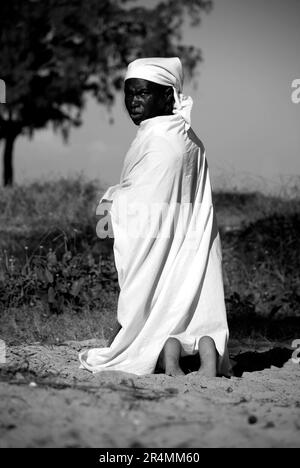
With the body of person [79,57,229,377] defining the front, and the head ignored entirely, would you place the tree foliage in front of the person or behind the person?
in front

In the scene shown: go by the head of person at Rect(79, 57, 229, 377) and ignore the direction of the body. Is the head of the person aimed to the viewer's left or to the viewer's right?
to the viewer's left

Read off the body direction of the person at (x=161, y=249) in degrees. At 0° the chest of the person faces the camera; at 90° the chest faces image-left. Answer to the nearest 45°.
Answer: approximately 135°
